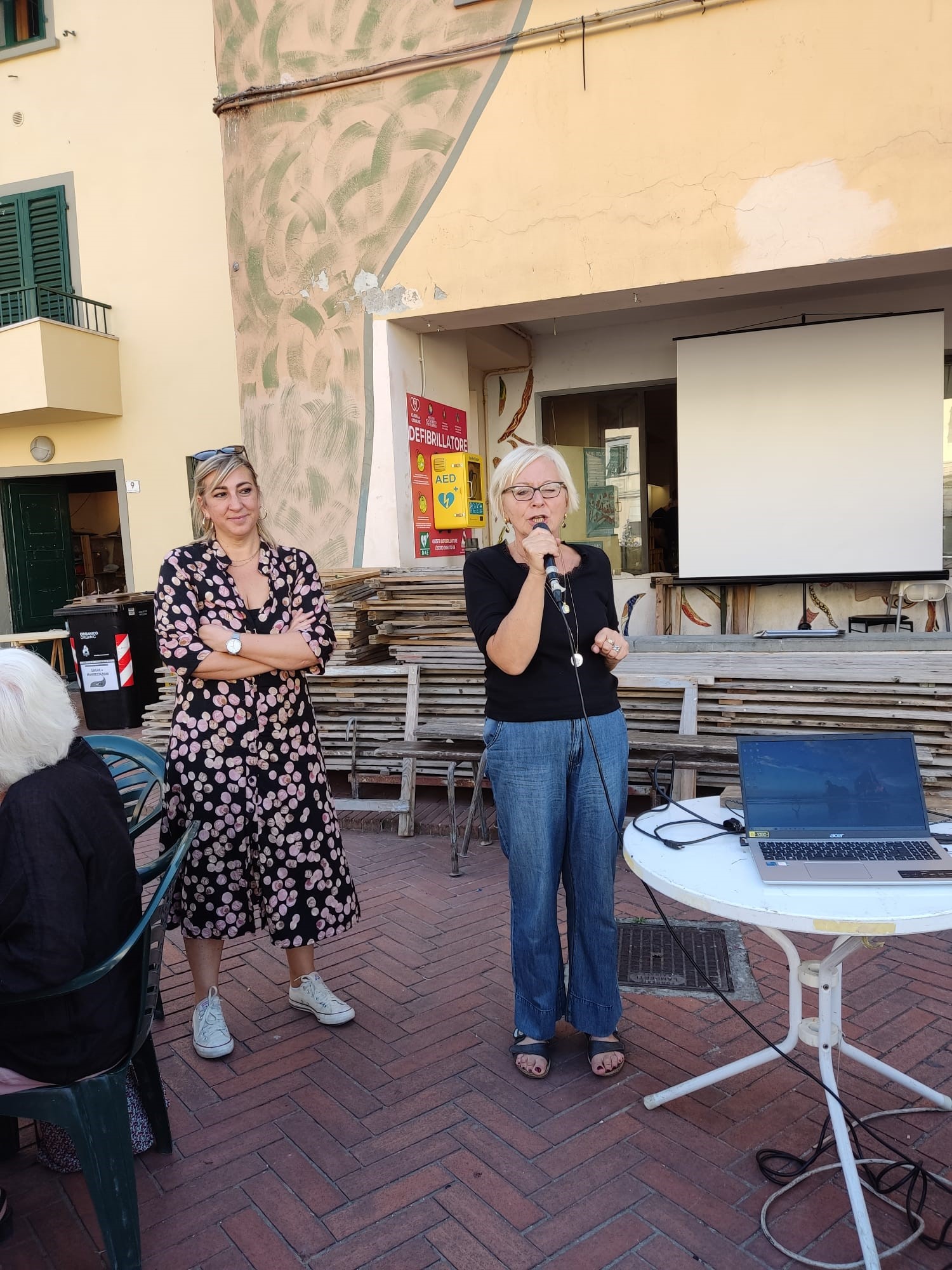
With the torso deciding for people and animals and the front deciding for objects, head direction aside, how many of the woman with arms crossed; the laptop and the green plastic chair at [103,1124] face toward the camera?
2

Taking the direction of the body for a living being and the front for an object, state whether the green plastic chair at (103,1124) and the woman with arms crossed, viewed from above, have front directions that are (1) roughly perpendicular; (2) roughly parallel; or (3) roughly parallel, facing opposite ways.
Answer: roughly perpendicular

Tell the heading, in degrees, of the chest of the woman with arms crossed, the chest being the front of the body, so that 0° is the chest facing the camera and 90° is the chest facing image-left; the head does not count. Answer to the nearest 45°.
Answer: approximately 0°

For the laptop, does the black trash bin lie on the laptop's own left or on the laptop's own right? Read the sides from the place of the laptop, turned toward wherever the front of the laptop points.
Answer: on the laptop's own right

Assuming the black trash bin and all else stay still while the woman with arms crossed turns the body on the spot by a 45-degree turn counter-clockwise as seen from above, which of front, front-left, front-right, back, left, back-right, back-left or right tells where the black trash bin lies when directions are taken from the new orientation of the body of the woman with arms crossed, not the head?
back-left

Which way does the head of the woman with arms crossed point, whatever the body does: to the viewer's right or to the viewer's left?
to the viewer's right
